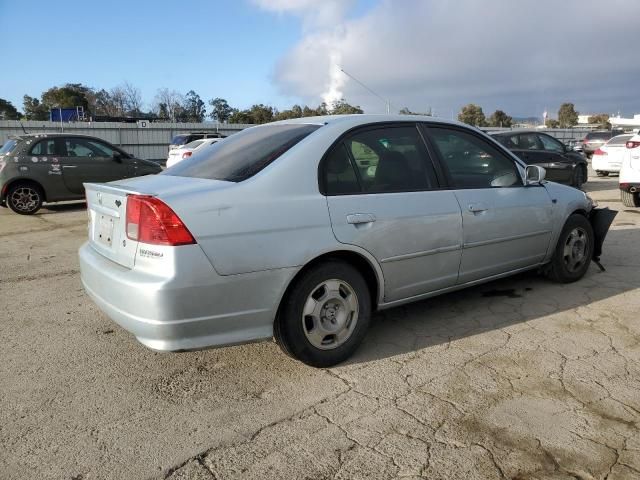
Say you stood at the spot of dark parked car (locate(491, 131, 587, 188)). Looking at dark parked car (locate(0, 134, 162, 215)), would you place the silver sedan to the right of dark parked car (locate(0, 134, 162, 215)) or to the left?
left

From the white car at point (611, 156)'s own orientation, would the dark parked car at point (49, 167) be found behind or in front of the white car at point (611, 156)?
behind

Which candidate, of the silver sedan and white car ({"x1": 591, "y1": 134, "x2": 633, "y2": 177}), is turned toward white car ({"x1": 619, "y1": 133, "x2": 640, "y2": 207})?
the silver sedan

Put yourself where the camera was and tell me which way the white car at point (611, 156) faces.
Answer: facing away from the viewer and to the right of the viewer

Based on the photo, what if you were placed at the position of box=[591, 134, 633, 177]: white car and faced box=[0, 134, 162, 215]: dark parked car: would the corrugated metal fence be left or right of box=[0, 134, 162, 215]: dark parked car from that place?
right

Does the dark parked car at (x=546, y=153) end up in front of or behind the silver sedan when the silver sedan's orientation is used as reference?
in front

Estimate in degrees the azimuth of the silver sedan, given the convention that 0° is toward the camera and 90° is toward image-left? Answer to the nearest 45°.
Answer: approximately 225°

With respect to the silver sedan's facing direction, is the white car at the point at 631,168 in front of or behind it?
in front

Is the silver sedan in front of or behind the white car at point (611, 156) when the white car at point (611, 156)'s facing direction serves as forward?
behind

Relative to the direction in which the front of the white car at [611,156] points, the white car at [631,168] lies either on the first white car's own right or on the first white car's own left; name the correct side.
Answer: on the first white car's own right

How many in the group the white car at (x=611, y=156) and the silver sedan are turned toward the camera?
0

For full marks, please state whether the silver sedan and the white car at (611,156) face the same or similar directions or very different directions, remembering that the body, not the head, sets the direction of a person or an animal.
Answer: same or similar directions

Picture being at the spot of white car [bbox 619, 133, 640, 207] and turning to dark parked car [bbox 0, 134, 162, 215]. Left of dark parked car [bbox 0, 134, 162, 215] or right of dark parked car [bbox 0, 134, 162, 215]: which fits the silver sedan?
left
